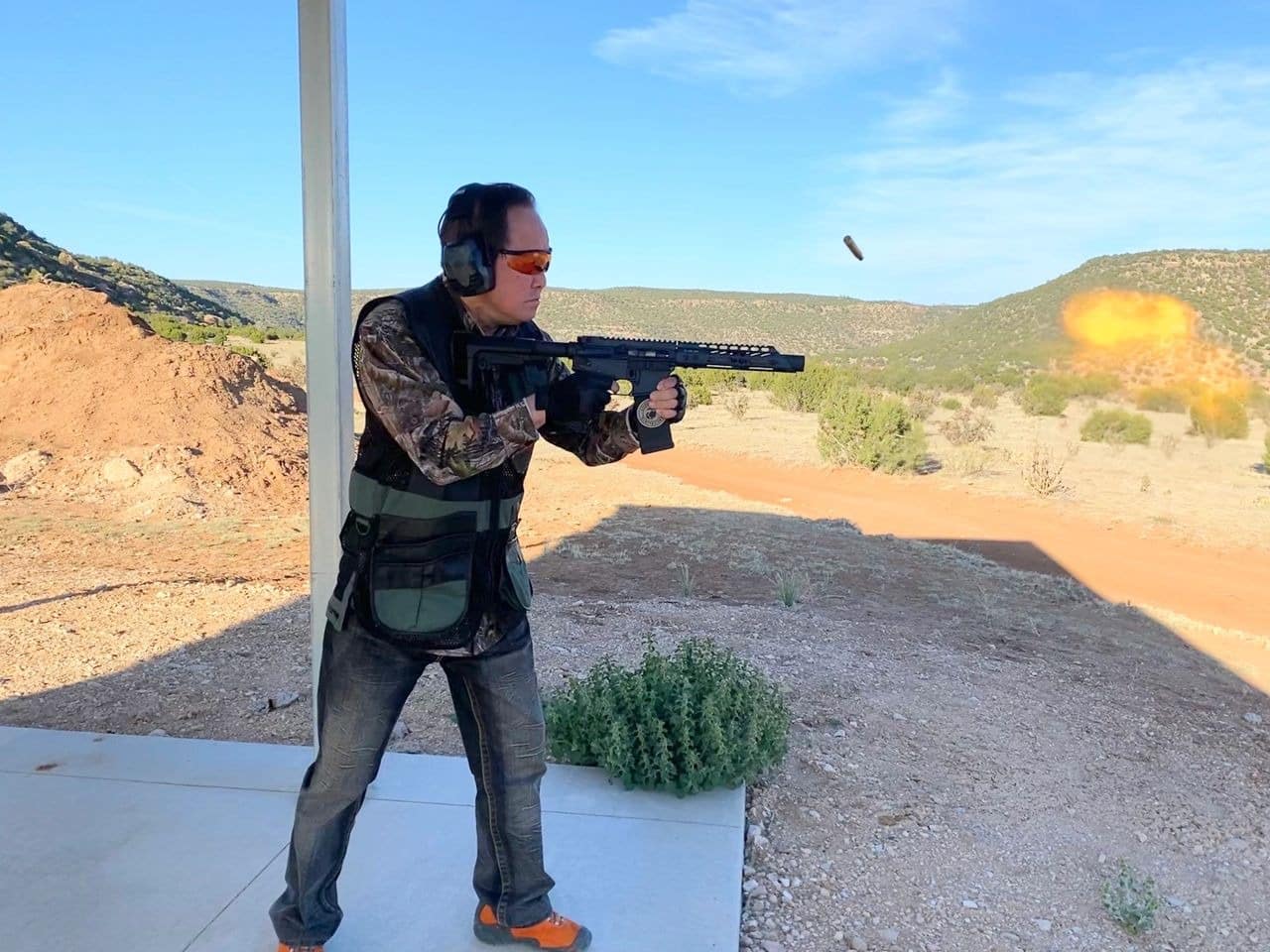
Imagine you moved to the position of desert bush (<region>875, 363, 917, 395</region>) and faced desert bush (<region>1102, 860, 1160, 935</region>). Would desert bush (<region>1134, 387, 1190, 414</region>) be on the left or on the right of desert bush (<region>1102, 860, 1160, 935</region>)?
left

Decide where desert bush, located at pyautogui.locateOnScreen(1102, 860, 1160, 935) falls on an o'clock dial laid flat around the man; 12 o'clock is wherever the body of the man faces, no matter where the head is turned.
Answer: The desert bush is roughly at 10 o'clock from the man.

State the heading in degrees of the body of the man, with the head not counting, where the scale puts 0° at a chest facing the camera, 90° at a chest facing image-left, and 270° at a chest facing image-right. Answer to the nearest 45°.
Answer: approximately 315°

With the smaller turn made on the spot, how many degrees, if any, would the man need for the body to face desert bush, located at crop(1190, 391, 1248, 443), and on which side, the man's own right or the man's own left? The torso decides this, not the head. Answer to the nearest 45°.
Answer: approximately 90° to the man's own left
